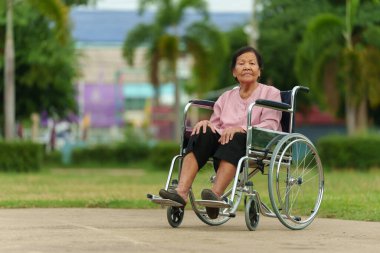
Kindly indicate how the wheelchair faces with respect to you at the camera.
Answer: facing the viewer and to the left of the viewer

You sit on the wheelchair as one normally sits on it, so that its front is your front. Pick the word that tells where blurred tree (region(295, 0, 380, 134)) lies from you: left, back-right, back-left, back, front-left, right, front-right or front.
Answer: back-right

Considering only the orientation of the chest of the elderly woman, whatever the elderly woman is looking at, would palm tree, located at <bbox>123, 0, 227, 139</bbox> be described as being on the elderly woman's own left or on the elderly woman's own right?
on the elderly woman's own right

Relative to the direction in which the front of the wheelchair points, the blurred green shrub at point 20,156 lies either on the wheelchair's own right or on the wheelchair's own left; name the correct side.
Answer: on the wheelchair's own right

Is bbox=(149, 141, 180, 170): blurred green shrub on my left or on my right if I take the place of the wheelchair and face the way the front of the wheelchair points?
on my right

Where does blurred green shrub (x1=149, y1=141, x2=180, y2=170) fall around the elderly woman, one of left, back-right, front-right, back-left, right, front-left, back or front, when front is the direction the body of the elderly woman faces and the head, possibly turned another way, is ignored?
back-right

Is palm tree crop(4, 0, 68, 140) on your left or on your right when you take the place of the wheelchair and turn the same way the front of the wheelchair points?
on your right

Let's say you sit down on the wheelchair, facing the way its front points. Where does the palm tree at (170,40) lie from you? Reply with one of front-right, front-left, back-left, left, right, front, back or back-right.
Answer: back-right

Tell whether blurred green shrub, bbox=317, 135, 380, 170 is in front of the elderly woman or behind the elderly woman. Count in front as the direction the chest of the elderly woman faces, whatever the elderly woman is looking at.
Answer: behind

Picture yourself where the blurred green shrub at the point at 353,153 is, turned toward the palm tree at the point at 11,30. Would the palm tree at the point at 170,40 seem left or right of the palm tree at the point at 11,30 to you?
right

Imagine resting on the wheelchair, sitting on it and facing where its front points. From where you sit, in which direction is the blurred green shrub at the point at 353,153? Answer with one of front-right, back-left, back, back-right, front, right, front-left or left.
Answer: back-right
